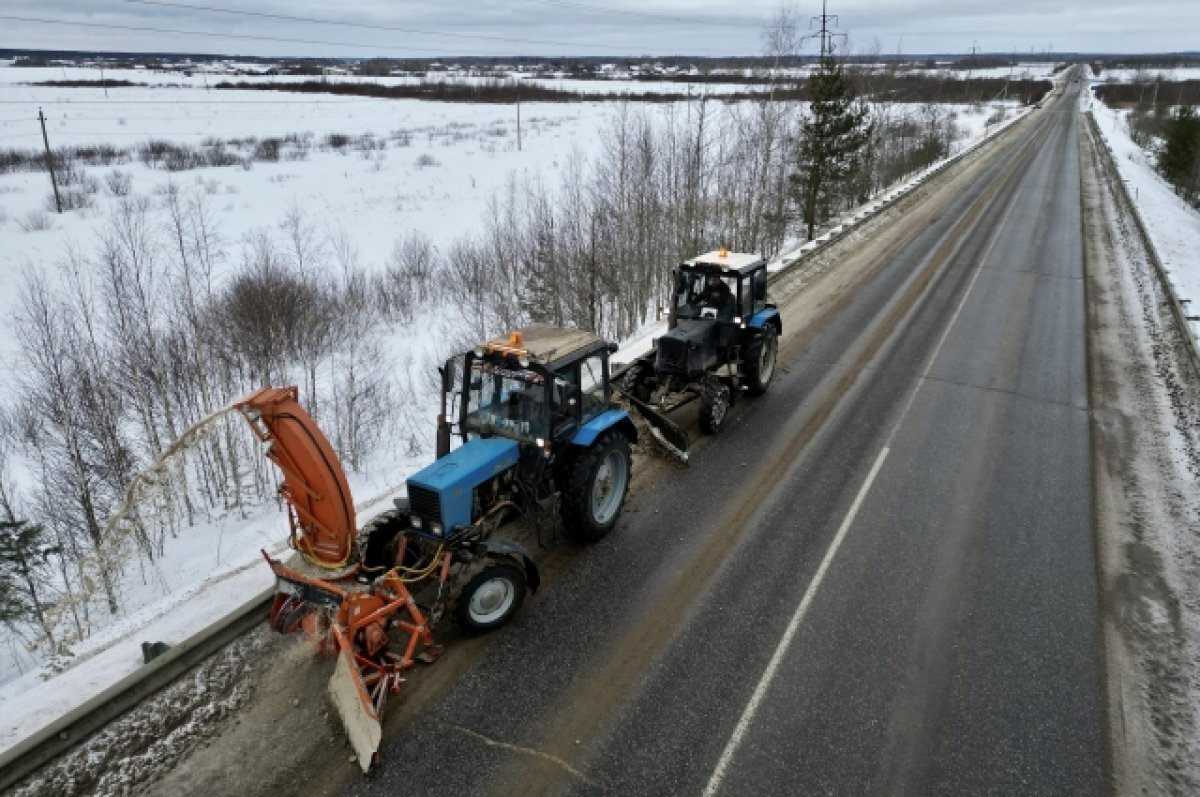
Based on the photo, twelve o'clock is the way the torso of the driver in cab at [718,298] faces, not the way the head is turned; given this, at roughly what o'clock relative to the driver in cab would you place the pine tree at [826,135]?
The pine tree is roughly at 5 o'clock from the driver in cab.

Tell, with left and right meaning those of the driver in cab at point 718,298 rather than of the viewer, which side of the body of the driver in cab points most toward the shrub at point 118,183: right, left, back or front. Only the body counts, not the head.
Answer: right

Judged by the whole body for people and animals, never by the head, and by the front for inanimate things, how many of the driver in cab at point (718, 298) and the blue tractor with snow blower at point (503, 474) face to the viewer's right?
0

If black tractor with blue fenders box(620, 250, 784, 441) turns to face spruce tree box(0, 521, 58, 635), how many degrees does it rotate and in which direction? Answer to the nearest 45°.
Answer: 0° — it already faces it

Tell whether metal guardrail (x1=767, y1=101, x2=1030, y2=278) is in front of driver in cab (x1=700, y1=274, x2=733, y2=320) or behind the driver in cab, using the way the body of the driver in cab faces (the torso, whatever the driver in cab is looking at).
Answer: behind

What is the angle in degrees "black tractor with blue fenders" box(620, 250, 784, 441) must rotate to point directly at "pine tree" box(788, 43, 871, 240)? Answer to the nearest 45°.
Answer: approximately 135° to its right

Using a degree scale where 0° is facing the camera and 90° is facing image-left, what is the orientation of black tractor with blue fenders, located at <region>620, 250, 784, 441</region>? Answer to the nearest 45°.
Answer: approximately 45°

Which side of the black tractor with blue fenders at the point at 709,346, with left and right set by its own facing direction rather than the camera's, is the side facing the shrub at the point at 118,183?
right

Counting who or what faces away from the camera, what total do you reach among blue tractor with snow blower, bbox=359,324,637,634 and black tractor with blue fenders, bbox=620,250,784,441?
0

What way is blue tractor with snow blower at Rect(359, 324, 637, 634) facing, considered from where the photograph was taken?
facing the viewer and to the left of the viewer
